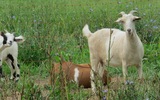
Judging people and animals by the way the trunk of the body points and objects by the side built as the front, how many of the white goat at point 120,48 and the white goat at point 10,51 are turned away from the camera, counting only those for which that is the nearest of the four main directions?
0

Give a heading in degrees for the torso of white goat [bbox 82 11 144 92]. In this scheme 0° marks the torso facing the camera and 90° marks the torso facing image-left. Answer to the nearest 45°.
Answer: approximately 315°

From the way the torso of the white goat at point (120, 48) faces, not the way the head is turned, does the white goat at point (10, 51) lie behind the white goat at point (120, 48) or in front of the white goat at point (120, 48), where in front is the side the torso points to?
behind

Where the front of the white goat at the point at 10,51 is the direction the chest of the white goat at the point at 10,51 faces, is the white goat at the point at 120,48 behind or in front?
in front
